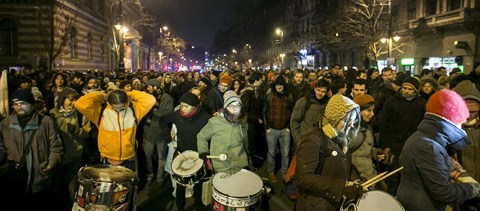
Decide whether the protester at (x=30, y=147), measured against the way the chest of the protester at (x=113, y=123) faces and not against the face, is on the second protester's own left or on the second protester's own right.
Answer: on the second protester's own right

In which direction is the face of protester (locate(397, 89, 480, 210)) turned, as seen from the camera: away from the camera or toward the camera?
away from the camera

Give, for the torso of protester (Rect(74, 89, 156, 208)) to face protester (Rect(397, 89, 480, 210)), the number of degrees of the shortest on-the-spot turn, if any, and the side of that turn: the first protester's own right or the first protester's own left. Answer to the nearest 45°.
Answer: approximately 45° to the first protester's own left

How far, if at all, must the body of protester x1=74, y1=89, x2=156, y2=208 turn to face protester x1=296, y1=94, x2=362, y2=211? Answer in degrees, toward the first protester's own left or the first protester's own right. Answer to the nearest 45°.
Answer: approximately 45° to the first protester's own left

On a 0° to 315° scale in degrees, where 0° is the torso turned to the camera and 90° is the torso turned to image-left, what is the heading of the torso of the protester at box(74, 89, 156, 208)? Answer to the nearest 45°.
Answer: approximately 0°

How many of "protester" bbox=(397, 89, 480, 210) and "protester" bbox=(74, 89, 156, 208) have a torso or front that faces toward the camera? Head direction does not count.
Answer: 1

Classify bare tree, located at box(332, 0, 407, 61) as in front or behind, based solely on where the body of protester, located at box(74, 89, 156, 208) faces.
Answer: behind
